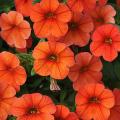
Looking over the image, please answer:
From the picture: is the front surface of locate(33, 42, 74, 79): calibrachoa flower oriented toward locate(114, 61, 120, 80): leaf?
no

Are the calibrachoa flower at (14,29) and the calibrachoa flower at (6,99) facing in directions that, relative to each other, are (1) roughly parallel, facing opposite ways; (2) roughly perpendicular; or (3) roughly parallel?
roughly parallel

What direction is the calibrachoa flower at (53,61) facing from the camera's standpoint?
toward the camera

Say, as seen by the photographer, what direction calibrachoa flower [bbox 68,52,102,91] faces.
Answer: facing the viewer

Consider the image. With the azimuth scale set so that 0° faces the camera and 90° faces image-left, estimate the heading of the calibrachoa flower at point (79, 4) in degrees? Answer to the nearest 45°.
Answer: approximately 0°

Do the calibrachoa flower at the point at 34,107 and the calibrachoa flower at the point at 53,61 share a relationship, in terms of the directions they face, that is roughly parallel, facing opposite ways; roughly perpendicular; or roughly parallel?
roughly parallel

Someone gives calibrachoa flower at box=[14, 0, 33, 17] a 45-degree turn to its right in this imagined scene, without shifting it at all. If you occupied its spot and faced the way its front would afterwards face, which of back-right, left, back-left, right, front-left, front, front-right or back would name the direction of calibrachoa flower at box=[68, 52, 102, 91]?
left

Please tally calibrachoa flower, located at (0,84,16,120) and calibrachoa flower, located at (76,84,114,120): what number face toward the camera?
2

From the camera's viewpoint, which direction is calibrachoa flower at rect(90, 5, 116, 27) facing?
toward the camera

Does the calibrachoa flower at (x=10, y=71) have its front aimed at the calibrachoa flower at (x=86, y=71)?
no

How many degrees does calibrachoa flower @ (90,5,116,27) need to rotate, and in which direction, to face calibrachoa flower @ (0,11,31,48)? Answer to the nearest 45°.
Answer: approximately 90° to its right

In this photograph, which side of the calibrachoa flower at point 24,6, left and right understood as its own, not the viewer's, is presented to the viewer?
front

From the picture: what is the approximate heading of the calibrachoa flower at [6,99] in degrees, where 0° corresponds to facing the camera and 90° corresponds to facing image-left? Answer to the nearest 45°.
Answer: approximately 0°
